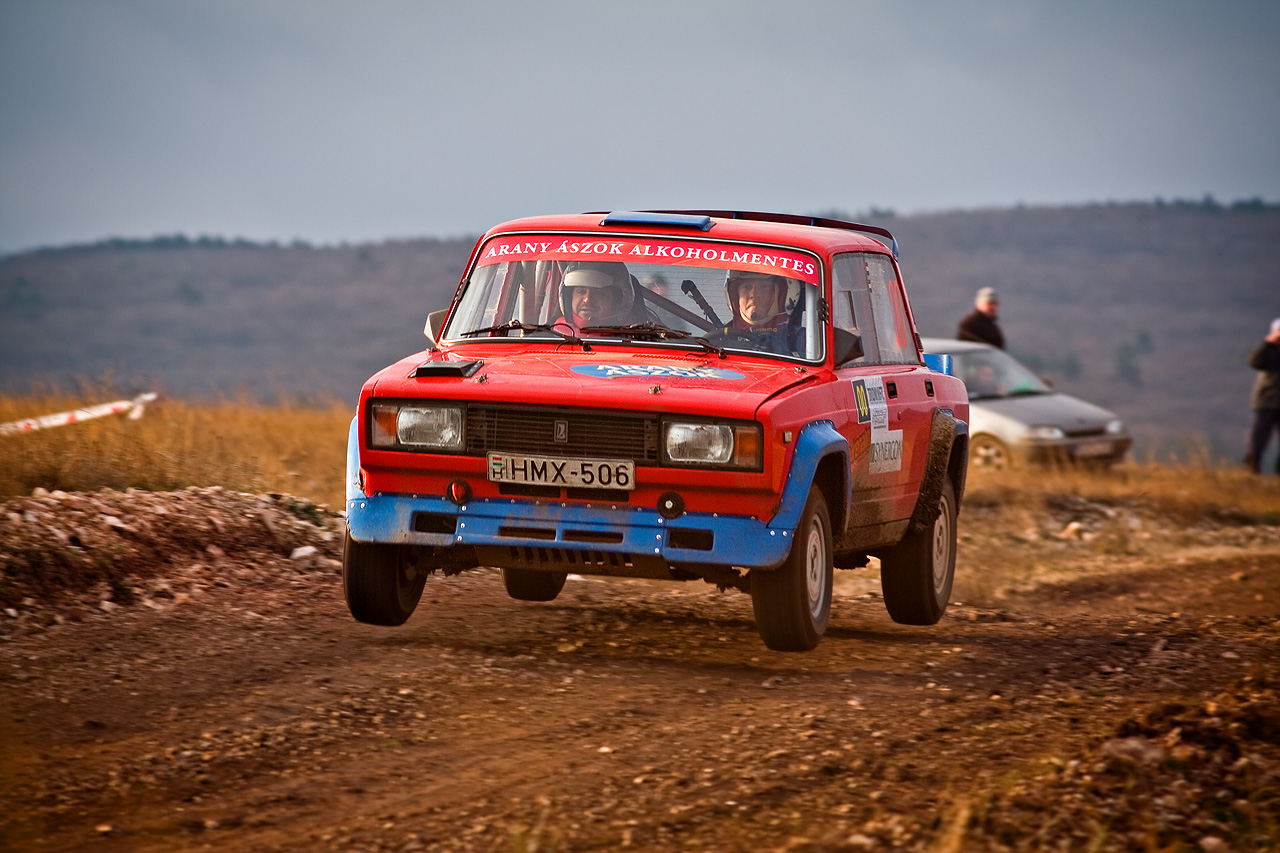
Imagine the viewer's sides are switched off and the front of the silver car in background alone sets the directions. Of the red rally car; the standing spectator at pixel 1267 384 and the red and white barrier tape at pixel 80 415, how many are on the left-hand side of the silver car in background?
1

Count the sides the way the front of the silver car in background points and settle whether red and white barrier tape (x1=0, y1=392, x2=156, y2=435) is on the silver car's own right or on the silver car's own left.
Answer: on the silver car's own right

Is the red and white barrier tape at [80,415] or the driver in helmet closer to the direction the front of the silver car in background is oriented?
the driver in helmet

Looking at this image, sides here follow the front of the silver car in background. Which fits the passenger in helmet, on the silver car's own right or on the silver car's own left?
on the silver car's own right

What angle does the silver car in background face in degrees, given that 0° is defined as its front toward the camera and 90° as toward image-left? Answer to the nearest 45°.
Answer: approximately 315°

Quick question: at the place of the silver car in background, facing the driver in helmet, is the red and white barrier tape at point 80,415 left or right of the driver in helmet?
right

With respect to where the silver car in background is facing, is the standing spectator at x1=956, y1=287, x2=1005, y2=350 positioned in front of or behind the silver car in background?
behind

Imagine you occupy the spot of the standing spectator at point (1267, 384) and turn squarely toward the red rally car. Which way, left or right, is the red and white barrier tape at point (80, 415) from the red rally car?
right

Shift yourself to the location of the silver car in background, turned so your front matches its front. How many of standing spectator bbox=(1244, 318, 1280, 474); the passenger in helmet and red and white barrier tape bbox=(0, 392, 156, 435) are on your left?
1

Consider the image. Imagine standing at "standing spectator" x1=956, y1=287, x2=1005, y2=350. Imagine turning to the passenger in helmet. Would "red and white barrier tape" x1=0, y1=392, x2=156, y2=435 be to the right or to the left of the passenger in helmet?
right

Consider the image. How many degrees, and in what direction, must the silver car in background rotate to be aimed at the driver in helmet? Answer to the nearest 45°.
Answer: approximately 45° to its right

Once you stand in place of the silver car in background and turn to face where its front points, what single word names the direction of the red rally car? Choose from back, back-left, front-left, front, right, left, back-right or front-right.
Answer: front-right
